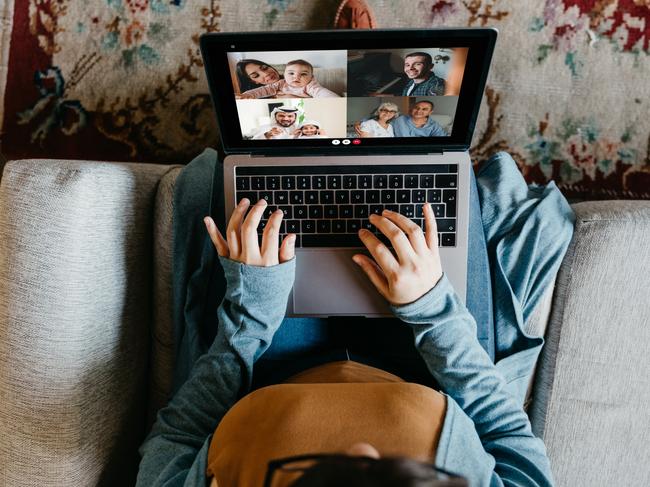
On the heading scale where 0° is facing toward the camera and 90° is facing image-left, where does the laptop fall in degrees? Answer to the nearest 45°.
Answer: approximately 0°
